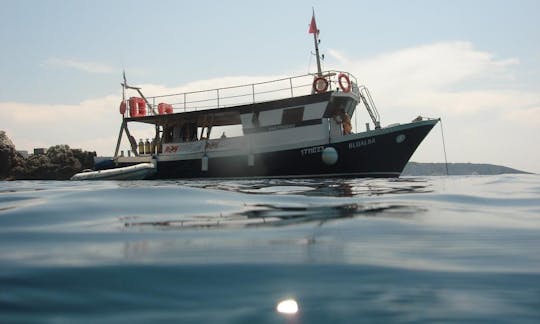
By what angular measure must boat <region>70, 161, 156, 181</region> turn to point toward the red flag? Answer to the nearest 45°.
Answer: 0° — it already faces it

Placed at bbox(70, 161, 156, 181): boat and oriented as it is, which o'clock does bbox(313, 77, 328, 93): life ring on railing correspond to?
The life ring on railing is roughly at 1 o'clock from the boat.

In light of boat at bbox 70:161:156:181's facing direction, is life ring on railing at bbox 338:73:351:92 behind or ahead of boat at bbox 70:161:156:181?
ahead

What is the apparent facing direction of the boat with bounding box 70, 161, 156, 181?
to the viewer's right
